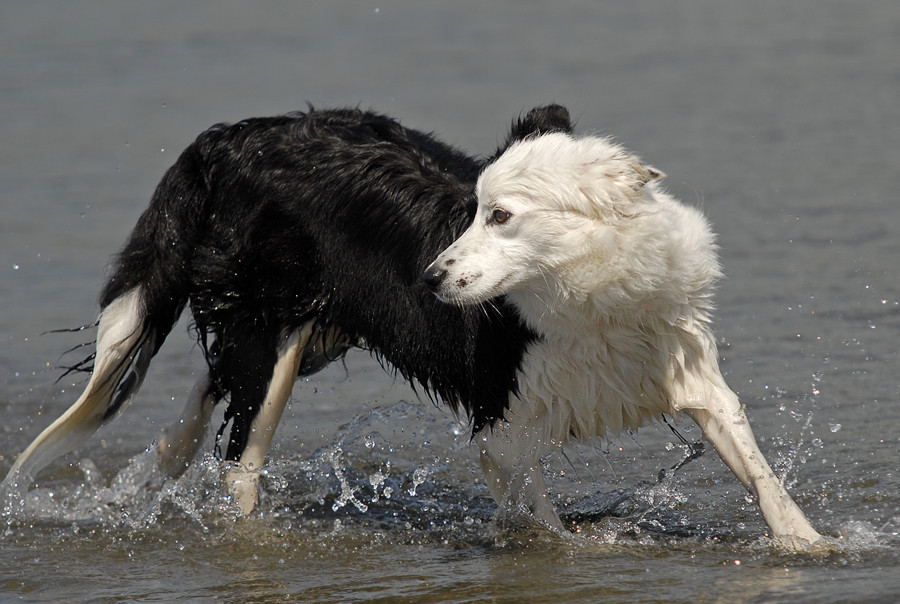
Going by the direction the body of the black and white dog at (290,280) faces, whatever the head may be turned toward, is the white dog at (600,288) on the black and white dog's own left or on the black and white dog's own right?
on the black and white dog's own right

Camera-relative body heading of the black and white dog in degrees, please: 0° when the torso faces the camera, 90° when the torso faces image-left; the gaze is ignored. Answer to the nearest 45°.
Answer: approximately 270°
